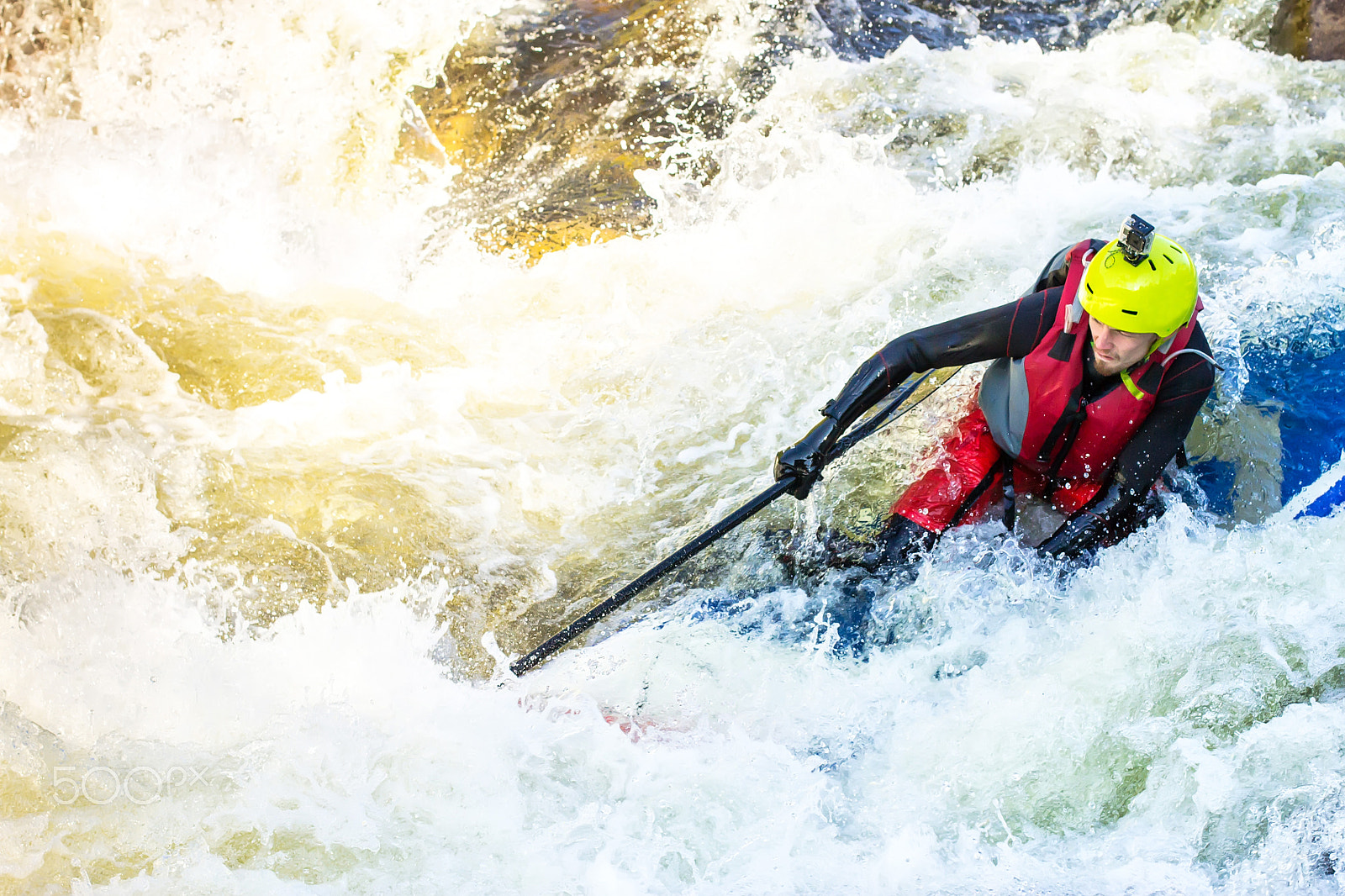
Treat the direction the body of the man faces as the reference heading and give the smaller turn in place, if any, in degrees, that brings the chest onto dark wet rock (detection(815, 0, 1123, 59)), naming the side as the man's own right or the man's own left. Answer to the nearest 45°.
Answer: approximately 135° to the man's own right

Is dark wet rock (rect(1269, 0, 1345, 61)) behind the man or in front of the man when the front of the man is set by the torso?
behind

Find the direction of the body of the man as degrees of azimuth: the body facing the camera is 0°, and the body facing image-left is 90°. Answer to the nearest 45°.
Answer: approximately 45°
